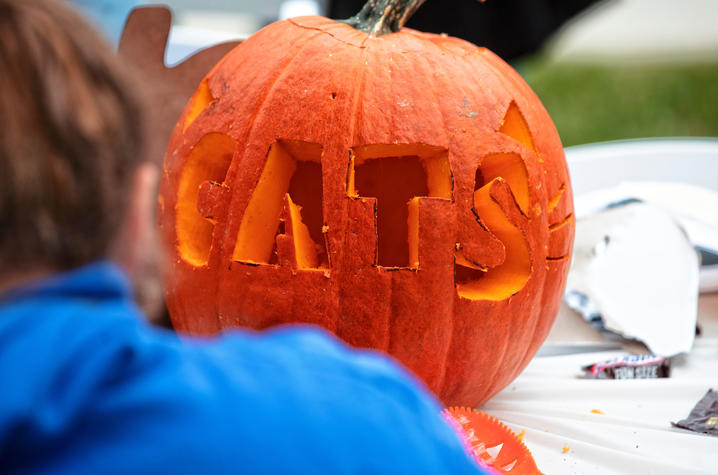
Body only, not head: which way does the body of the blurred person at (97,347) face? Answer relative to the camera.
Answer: away from the camera

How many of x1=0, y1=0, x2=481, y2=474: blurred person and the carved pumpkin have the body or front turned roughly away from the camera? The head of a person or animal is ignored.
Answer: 1

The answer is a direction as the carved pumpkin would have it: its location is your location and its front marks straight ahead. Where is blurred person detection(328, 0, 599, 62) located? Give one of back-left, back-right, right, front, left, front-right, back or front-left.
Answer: back

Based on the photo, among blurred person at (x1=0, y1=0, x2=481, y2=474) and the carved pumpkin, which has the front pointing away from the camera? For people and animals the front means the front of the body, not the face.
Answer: the blurred person

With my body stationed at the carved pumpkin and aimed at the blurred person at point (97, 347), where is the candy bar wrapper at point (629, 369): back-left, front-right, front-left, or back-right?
back-left

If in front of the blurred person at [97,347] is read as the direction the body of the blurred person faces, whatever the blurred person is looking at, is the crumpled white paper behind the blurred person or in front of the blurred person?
in front

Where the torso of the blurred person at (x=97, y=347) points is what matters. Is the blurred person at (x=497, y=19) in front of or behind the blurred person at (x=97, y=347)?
in front

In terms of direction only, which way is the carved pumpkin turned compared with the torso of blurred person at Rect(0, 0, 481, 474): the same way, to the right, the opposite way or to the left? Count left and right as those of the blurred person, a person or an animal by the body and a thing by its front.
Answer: the opposite way

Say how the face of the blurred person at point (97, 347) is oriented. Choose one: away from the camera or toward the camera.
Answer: away from the camera

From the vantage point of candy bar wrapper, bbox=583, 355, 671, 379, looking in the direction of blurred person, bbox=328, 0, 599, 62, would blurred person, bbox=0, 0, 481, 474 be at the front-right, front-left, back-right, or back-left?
back-left

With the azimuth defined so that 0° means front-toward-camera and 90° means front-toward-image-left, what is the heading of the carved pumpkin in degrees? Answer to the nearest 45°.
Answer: approximately 0°

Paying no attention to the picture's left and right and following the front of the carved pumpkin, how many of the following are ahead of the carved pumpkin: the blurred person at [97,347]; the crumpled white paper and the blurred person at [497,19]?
1

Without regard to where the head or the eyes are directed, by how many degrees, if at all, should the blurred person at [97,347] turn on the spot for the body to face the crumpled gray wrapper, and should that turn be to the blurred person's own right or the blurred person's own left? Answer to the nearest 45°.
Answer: approximately 45° to the blurred person's own right

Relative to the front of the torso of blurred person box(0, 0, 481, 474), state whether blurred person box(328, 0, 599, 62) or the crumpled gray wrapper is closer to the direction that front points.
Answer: the blurred person

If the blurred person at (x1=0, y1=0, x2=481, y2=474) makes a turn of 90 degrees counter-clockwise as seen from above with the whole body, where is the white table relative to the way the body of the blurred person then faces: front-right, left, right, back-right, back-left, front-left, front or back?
back-right
